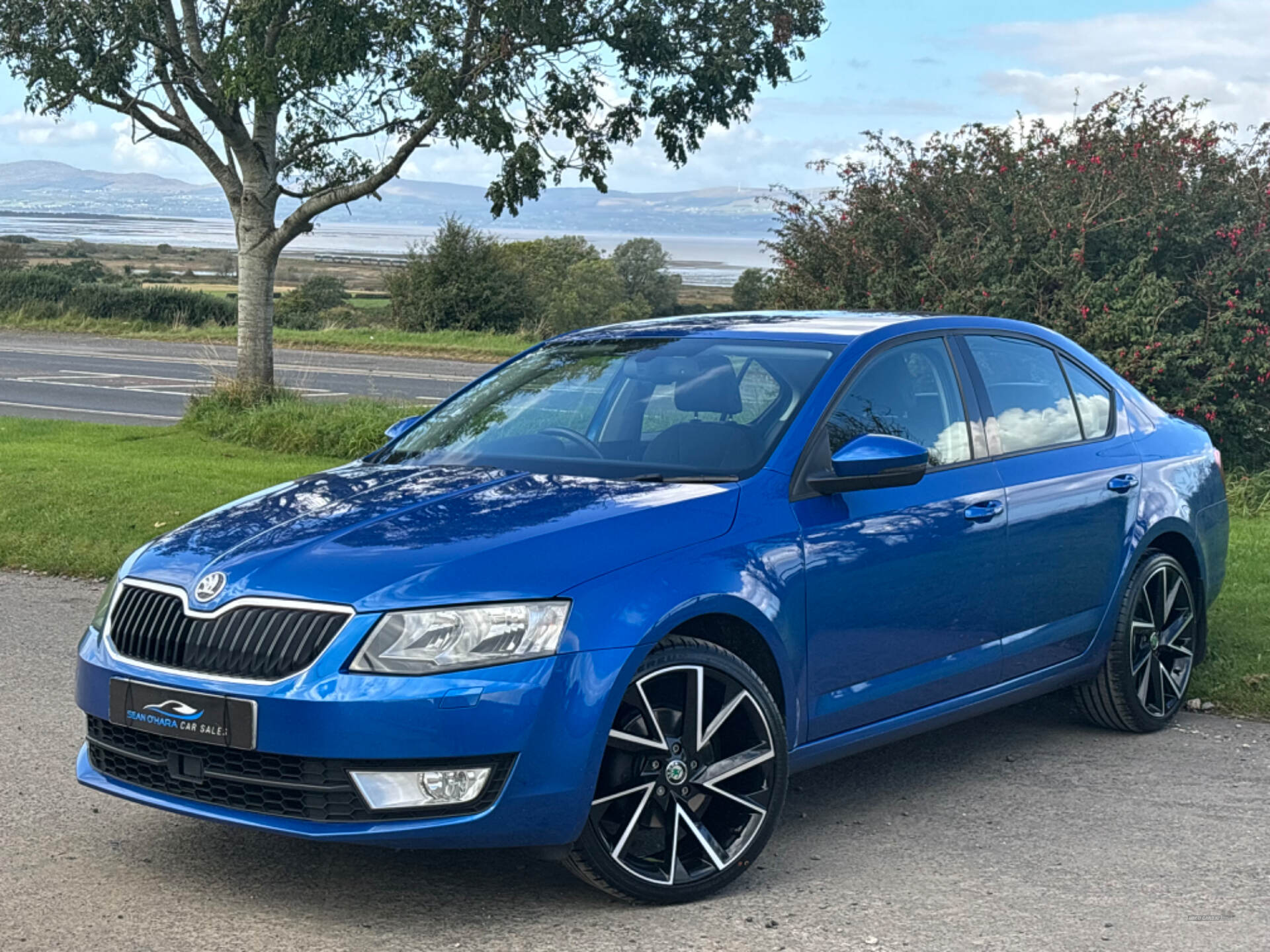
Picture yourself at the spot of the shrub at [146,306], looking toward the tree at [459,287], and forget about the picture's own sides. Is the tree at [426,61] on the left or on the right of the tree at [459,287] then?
right

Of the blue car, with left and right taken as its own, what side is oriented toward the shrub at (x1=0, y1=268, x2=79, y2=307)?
right

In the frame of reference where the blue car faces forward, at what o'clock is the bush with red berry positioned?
The bush with red berry is roughly at 5 o'clock from the blue car.

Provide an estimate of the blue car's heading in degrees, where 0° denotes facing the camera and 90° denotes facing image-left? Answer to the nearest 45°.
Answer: approximately 45°

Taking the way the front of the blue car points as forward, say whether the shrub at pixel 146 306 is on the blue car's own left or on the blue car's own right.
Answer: on the blue car's own right

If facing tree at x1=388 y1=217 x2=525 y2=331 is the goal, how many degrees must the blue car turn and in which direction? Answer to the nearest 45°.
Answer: approximately 135° to its right
